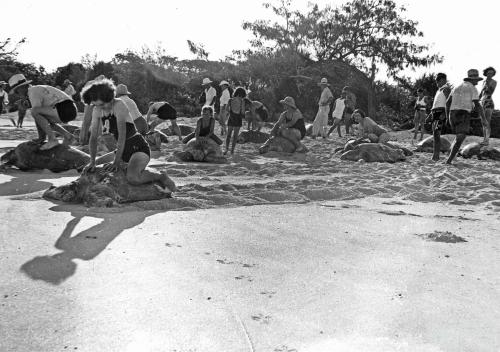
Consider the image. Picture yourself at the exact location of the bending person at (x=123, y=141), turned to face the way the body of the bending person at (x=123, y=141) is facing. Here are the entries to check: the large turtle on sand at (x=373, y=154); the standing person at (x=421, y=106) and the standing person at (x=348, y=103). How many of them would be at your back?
3

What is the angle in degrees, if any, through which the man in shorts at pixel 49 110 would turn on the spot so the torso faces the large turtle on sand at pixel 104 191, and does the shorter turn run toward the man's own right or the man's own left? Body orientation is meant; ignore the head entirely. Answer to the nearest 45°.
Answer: approximately 90° to the man's own left

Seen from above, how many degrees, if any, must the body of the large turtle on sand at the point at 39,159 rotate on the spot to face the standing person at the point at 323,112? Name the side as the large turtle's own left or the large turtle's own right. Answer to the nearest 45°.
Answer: approximately 135° to the large turtle's own right

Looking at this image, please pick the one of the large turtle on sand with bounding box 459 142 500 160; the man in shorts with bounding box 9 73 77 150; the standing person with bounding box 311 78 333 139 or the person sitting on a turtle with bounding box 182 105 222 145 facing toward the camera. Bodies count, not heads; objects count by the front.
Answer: the person sitting on a turtle

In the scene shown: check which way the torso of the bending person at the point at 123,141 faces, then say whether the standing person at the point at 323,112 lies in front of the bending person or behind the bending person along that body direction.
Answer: behind

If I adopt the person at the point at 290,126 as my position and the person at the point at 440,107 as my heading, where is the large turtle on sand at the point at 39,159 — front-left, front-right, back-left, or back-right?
back-right

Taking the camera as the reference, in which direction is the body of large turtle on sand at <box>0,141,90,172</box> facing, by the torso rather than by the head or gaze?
to the viewer's left
